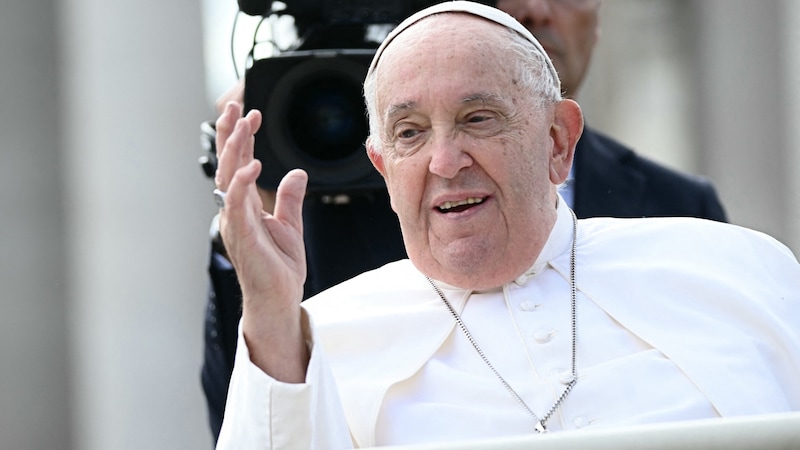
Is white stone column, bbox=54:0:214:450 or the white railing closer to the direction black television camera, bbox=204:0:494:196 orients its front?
the white railing

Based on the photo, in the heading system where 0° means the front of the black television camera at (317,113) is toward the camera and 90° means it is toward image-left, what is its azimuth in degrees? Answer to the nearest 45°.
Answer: approximately 0°

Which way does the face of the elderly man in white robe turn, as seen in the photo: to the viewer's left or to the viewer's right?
to the viewer's left

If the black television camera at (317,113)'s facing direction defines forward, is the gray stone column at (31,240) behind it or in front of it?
behind
